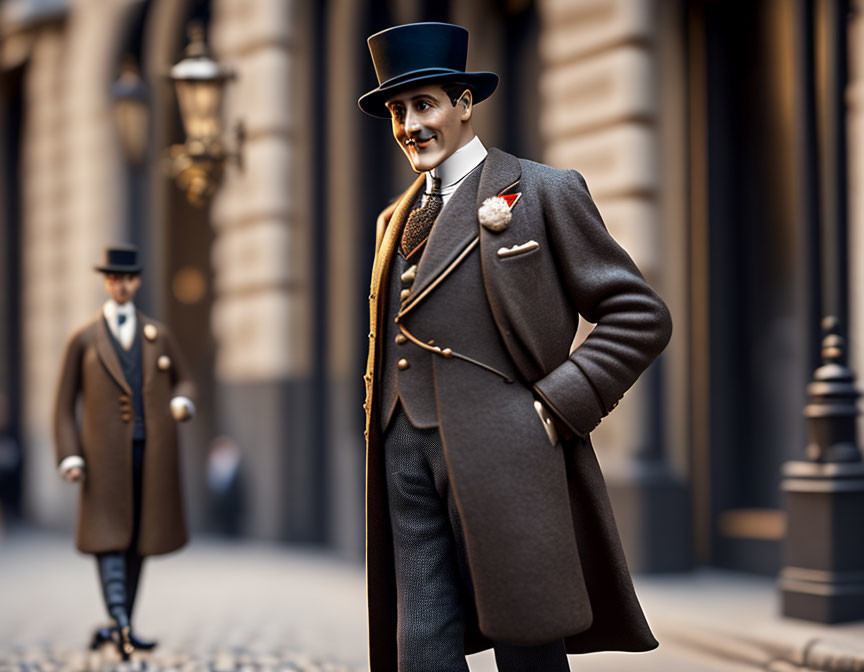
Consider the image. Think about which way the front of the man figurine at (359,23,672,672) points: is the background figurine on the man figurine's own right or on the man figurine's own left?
on the man figurine's own right

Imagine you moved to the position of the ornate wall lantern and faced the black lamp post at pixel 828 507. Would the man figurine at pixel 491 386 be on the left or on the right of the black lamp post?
right

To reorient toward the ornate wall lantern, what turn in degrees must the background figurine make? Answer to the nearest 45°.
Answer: approximately 180°

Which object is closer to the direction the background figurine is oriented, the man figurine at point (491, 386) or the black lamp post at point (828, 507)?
the man figurine

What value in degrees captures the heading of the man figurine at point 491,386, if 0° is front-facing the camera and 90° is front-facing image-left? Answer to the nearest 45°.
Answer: approximately 45°

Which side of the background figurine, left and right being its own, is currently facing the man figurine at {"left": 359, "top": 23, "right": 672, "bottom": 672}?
front

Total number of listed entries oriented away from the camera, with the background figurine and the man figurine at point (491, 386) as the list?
0

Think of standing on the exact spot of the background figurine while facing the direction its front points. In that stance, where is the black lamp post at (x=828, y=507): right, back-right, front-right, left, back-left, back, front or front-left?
left

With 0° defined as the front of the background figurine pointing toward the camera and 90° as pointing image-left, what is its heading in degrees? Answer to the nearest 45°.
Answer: approximately 0°

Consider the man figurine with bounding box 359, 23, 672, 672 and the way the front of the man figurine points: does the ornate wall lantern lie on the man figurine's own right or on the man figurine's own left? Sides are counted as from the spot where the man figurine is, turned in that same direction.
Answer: on the man figurine's own right
